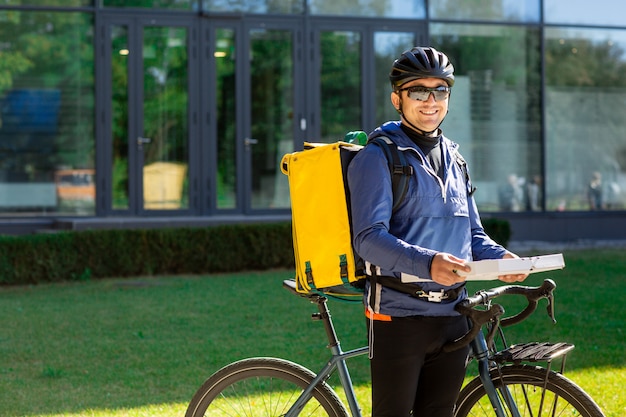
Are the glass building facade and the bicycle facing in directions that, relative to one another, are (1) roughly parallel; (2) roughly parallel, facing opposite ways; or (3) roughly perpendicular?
roughly perpendicular

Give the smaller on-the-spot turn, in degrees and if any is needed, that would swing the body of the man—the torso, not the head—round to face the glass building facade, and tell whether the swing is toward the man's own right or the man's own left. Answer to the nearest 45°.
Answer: approximately 135° to the man's own left

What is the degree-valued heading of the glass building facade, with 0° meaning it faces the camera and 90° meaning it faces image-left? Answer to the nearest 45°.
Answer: approximately 0°

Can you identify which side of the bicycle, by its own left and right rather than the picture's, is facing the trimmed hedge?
left

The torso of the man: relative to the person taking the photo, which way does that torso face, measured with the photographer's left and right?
facing the viewer and to the right of the viewer

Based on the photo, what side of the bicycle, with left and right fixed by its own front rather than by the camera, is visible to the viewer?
right

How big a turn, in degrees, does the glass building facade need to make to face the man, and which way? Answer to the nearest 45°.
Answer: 0° — it already faces them

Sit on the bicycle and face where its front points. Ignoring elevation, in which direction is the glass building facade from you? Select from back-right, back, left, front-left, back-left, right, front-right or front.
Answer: left

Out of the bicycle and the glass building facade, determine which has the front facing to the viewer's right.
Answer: the bicycle

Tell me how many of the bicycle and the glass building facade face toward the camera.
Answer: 1

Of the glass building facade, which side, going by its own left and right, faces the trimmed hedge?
front
